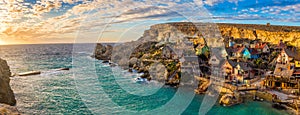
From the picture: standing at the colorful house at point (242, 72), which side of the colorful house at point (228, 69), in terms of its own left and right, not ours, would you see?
left

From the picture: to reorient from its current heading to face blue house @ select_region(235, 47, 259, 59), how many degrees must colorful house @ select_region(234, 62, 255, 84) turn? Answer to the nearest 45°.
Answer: approximately 135° to its right

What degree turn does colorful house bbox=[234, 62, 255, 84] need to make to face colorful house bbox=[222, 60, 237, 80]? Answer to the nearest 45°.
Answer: approximately 45° to its right

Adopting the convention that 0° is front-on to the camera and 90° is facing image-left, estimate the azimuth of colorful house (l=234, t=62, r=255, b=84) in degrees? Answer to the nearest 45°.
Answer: approximately 45°

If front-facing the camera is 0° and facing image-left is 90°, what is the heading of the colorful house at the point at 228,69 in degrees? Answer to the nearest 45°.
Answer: approximately 45°

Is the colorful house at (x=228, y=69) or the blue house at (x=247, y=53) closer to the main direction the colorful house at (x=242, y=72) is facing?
the colorful house

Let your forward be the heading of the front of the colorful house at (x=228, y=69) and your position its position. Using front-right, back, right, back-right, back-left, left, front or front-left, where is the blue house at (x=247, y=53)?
back-right

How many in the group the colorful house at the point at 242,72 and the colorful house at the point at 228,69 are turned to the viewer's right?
0
